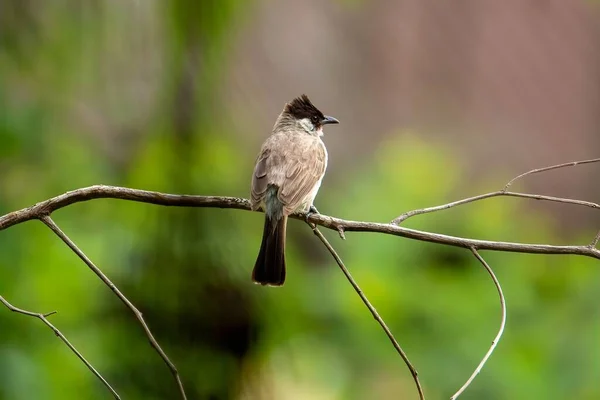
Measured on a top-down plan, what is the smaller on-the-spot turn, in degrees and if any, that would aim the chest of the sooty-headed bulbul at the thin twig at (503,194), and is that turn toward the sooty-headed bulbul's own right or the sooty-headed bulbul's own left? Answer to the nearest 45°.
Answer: approximately 90° to the sooty-headed bulbul's own right

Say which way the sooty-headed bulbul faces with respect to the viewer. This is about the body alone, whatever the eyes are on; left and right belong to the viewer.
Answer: facing away from the viewer and to the right of the viewer

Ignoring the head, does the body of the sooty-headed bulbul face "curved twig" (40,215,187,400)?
no
